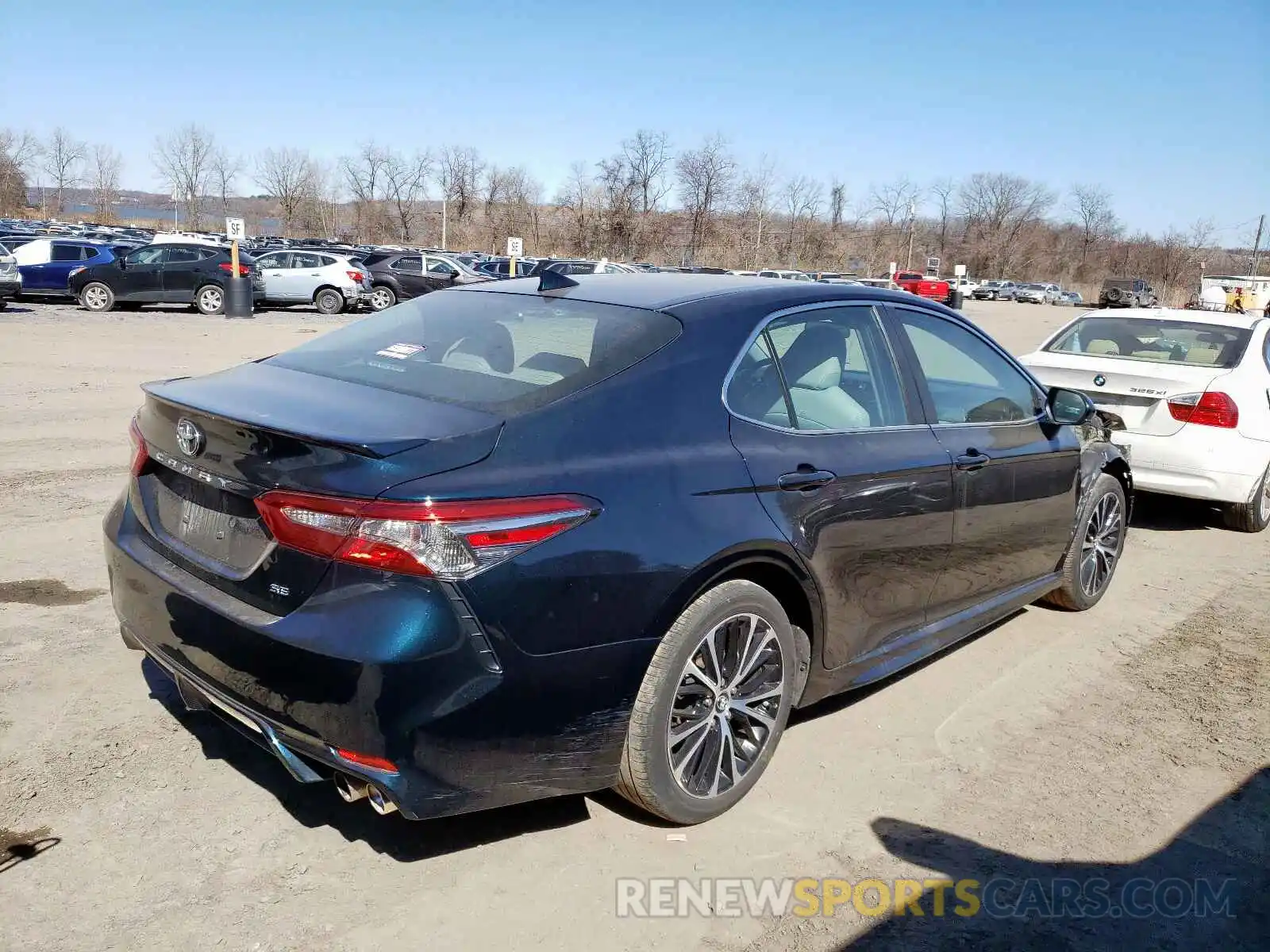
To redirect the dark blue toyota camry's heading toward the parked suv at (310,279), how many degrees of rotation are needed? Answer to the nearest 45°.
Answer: approximately 45° to its left

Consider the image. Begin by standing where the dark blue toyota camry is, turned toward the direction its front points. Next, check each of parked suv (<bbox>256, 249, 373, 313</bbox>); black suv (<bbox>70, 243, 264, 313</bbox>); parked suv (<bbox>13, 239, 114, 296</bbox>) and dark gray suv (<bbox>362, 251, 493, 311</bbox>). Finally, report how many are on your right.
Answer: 0

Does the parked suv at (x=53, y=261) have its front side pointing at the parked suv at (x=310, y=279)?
no

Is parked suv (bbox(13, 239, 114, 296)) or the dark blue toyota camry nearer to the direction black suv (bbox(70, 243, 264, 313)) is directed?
the parked suv

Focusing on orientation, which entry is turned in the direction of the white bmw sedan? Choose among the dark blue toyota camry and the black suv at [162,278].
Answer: the dark blue toyota camry

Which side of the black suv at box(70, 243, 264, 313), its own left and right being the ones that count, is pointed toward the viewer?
left

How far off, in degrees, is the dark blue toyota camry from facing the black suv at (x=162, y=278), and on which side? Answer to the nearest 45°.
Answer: approximately 90° to its left

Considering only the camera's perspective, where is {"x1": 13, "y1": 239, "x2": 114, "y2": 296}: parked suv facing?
facing to the left of the viewer

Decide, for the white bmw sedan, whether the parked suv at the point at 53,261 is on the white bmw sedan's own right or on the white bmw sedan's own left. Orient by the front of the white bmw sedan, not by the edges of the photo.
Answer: on the white bmw sedan's own left

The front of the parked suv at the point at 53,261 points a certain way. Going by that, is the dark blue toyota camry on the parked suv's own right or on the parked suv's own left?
on the parked suv's own left

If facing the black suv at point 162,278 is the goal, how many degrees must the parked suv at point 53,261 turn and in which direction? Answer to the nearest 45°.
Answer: approximately 135° to its left

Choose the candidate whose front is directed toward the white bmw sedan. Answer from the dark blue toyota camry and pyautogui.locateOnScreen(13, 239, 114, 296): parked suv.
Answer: the dark blue toyota camry

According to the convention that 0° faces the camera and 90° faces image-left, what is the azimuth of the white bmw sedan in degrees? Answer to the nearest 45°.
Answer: approximately 225°
